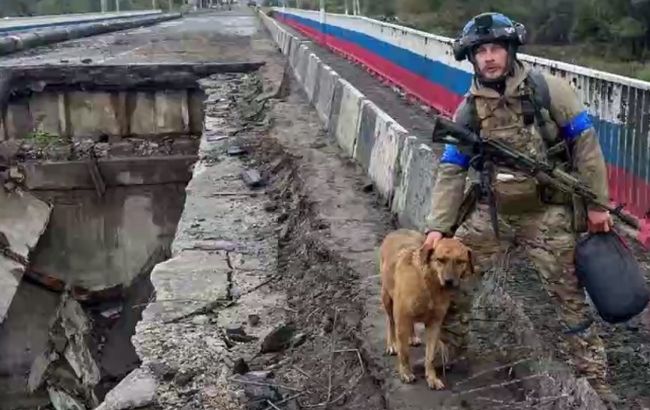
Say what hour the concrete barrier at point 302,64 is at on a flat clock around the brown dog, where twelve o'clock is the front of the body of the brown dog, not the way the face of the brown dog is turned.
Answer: The concrete barrier is roughly at 7 o'clock from the brown dog.

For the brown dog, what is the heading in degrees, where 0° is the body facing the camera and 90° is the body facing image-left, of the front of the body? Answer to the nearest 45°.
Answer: approximately 315°

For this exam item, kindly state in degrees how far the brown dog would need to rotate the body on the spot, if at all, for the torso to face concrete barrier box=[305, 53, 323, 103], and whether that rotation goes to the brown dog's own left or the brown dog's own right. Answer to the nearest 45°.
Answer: approximately 135° to the brown dog's own left

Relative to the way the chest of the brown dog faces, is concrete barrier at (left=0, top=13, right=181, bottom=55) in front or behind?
behind

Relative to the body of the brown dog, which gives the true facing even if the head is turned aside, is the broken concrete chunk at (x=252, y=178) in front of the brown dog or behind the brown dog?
behind
